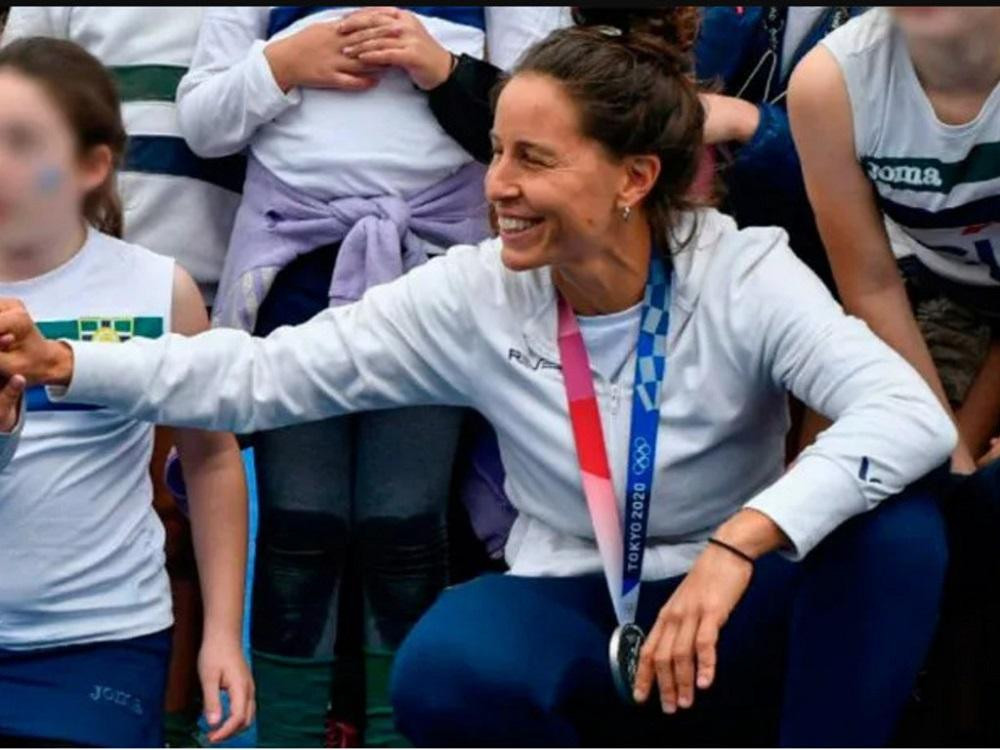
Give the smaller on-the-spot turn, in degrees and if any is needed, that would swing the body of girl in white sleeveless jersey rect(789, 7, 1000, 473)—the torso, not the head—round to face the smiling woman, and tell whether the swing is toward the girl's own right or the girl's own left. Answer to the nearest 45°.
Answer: approximately 45° to the girl's own right

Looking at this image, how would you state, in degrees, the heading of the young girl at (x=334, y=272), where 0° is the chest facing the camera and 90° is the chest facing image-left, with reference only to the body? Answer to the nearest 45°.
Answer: approximately 0°

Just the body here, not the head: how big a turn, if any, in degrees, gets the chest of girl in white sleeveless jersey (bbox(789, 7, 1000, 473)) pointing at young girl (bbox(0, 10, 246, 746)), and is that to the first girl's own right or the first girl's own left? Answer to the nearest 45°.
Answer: approximately 90° to the first girl's own right

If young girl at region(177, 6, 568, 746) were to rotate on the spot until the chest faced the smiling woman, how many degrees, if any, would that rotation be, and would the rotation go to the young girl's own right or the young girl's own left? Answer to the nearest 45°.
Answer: approximately 45° to the young girl's own left

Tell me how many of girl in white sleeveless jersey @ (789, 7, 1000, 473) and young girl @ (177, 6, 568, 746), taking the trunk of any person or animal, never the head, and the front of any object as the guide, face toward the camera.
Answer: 2

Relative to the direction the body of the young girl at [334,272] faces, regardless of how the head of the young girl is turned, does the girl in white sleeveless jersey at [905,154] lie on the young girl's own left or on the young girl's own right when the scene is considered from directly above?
on the young girl's own left
